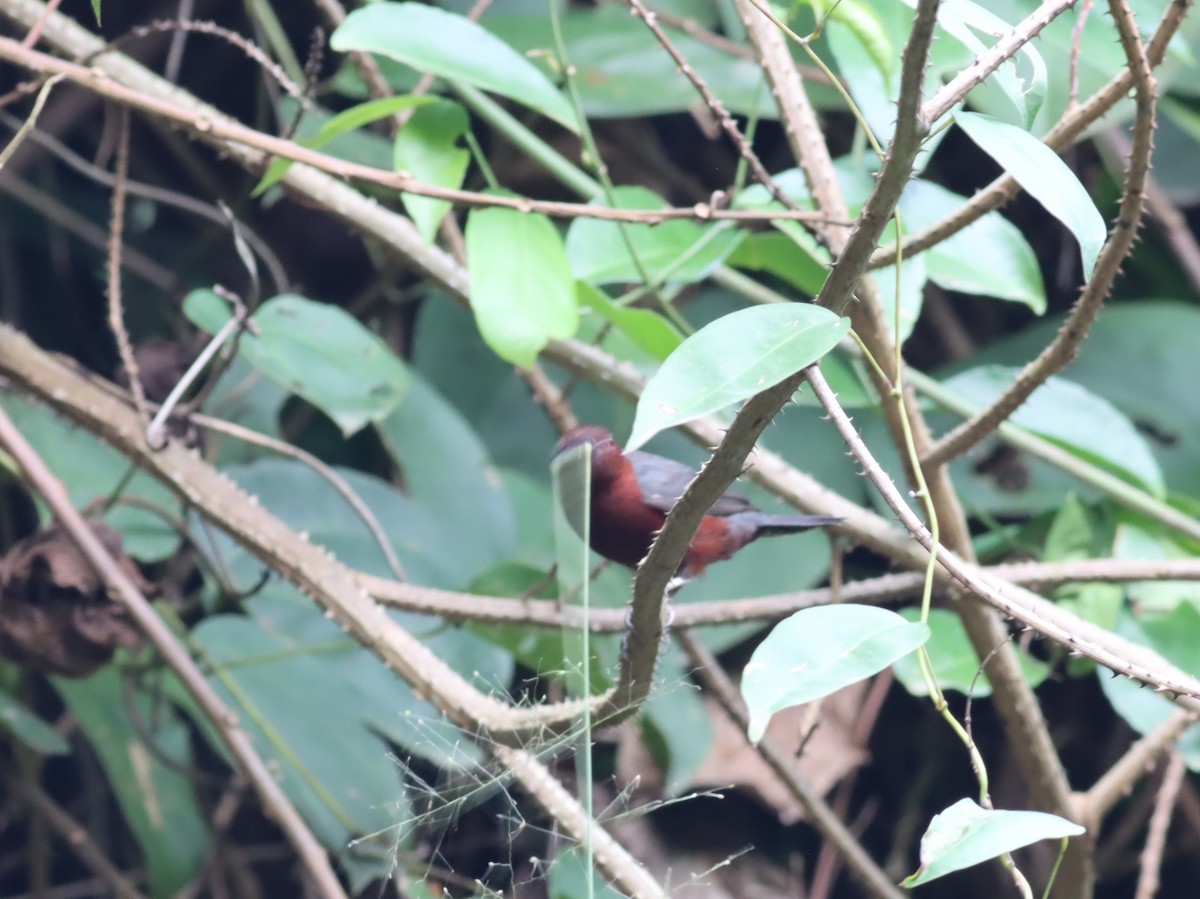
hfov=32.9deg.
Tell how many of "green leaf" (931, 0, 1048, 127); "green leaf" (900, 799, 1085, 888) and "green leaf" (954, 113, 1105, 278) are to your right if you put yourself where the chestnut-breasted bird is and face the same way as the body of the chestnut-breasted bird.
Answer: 0

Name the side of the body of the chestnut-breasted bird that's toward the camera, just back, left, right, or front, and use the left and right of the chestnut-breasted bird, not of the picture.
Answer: left

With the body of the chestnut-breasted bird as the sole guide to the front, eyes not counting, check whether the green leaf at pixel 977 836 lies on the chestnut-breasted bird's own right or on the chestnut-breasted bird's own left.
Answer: on the chestnut-breasted bird's own left
